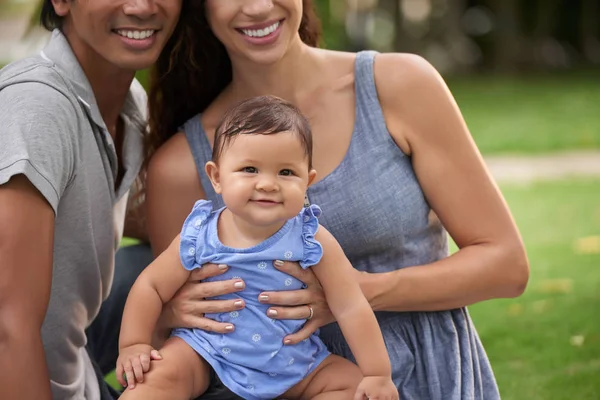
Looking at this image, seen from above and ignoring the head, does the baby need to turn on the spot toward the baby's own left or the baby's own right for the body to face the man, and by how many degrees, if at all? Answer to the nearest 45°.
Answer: approximately 135° to the baby's own right

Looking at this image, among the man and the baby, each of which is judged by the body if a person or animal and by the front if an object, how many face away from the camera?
0

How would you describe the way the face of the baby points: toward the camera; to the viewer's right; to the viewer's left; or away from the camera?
toward the camera

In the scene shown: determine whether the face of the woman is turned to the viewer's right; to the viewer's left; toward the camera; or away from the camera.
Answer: toward the camera

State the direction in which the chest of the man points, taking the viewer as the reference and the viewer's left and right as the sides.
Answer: facing the viewer and to the right of the viewer

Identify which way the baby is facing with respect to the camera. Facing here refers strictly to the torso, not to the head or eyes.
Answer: toward the camera

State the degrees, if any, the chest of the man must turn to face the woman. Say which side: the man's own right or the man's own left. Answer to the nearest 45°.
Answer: approximately 45° to the man's own left
